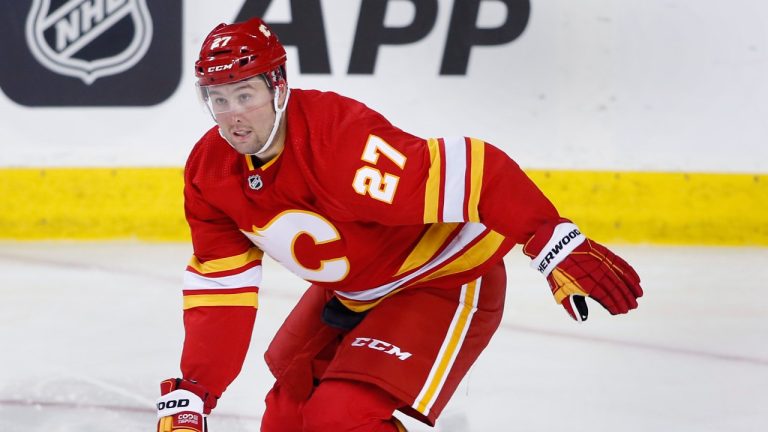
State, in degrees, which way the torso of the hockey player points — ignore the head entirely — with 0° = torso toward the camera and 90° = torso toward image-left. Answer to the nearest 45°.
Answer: approximately 45°

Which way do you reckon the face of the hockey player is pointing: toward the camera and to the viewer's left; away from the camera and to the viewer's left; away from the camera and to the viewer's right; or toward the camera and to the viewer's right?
toward the camera and to the viewer's left
